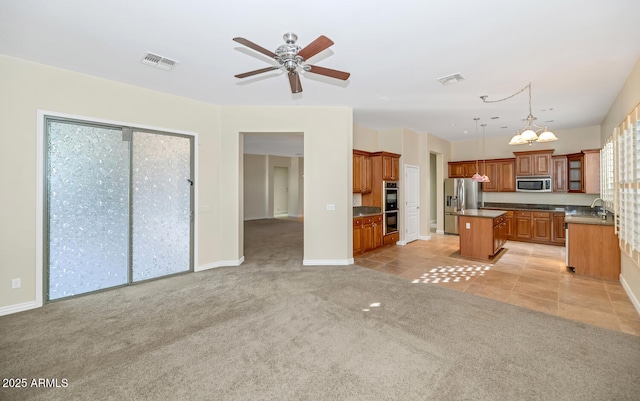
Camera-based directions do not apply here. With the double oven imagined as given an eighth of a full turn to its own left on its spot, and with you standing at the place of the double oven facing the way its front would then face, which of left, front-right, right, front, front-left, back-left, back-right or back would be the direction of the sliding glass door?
back-right

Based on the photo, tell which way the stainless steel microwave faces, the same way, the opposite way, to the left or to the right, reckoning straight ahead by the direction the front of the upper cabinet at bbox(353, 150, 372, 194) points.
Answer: to the right

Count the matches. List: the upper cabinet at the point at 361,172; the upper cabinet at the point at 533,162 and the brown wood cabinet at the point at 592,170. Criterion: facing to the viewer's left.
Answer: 1

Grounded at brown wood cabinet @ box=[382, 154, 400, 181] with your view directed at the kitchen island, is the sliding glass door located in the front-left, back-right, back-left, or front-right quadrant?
back-right

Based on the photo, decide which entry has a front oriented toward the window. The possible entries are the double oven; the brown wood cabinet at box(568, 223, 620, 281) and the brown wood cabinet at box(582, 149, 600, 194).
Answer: the double oven

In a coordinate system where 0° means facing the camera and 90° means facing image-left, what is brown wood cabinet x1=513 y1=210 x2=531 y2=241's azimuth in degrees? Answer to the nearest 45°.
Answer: approximately 0°

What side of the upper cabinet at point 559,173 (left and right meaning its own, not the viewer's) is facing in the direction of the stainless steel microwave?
right

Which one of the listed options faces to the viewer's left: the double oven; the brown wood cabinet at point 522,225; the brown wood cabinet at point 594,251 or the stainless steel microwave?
the brown wood cabinet at point 594,251

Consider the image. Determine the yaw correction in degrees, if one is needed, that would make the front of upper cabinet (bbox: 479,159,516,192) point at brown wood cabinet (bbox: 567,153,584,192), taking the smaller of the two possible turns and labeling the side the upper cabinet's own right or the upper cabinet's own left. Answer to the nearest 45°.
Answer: approximately 90° to the upper cabinet's own left

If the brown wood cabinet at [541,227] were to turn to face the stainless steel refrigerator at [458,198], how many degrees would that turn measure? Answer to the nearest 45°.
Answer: approximately 90° to its right

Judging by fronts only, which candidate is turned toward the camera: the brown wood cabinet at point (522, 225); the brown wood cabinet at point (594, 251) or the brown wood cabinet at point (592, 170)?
the brown wood cabinet at point (522, 225)

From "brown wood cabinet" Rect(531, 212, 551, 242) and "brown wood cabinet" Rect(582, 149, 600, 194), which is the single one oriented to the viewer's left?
"brown wood cabinet" Rect(582, 149, 600, 194)
